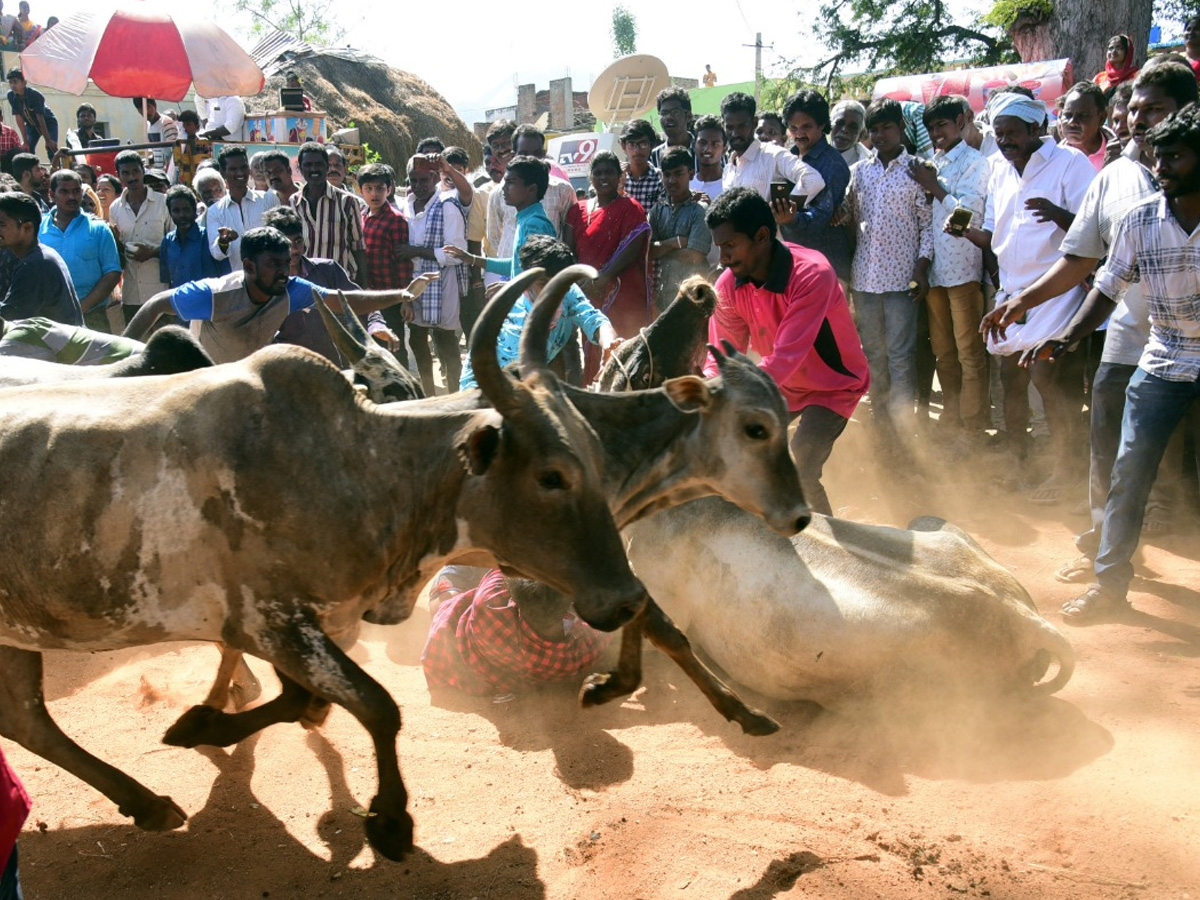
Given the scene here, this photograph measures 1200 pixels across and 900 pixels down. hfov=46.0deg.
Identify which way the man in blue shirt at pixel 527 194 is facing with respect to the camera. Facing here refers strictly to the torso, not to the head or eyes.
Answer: to the viewer's left

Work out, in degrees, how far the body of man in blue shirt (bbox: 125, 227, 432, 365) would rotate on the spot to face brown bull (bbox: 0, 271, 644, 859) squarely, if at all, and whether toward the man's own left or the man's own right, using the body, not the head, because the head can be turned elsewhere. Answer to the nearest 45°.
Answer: approximately 45° to the man's own right

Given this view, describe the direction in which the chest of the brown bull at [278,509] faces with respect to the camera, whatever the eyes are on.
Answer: to the viewer's right
